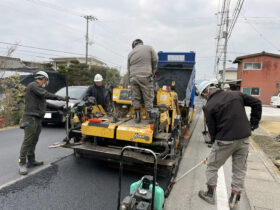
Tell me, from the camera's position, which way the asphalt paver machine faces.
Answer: facing away from the viewer and to the right of the viewer

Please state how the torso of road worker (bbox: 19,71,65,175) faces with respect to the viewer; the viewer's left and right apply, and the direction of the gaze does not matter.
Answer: facing to the right of the viewer

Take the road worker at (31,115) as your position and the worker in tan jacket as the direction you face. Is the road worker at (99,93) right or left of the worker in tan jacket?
left

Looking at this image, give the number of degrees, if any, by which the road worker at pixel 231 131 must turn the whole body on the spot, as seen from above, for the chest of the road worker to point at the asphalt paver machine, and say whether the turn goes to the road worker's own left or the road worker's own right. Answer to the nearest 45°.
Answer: approximately 45° to the road worker's own left

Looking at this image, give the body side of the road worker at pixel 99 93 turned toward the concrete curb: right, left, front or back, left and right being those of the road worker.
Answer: left

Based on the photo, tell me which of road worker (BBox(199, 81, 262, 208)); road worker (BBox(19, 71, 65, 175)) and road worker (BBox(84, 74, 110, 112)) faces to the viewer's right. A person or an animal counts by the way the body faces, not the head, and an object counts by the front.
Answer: road worker (BBox(19, 71, 65, 175))

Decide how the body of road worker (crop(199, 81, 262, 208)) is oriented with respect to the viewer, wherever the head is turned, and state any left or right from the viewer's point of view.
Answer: facing away from the viewer and to the left of the viewer

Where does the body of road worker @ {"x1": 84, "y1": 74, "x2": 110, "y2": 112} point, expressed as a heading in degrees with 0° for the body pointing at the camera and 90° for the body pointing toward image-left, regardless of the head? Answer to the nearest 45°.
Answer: approximately 0°

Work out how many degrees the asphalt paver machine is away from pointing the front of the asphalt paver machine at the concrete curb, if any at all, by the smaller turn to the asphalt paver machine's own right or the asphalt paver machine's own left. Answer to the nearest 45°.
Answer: approximately 45° to the asphalt paver machine's own right

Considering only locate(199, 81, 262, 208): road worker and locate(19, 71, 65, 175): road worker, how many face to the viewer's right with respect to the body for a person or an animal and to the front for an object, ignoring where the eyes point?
1
